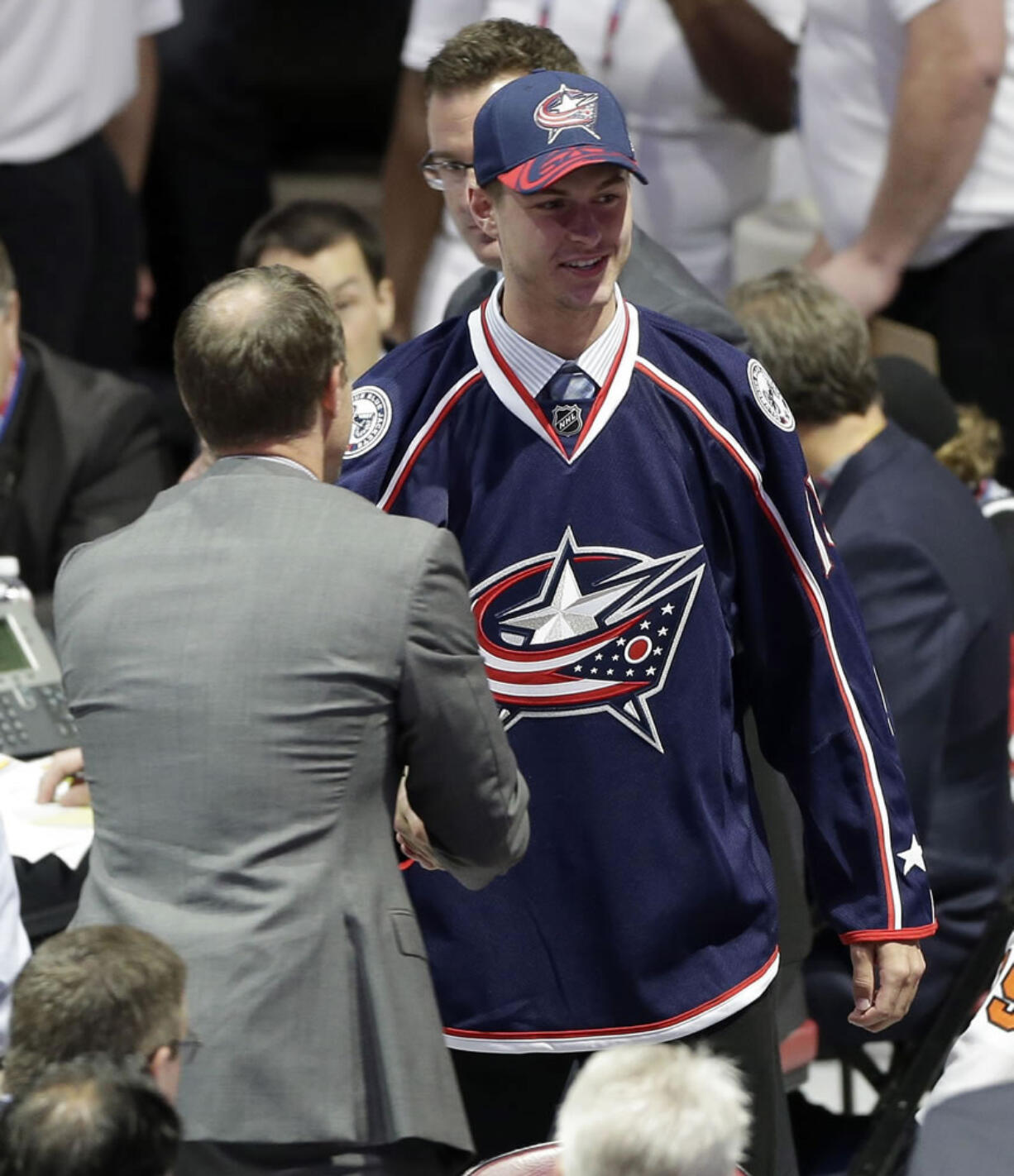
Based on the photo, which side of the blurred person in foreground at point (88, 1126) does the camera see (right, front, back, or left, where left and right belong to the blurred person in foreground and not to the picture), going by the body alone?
back

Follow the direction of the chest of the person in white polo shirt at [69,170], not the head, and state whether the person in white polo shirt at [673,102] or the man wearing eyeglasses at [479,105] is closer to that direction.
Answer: the man wearing eyeglasses

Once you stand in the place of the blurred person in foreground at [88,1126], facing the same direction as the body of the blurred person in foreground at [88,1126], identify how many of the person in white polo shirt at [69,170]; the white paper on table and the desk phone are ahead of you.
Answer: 3

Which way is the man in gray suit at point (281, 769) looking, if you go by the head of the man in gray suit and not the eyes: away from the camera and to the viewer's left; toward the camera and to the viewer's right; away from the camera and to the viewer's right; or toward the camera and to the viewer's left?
away from the camera and to the viewer's right

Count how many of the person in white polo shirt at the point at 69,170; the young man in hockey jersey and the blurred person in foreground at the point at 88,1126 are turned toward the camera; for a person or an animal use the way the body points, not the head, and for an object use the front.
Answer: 2

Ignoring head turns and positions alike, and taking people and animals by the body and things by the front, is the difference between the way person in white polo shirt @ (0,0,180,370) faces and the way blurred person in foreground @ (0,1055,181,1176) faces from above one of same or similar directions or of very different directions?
very different directions

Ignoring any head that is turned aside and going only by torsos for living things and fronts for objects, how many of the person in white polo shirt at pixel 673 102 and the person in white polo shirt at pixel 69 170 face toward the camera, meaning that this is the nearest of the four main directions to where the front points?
2
